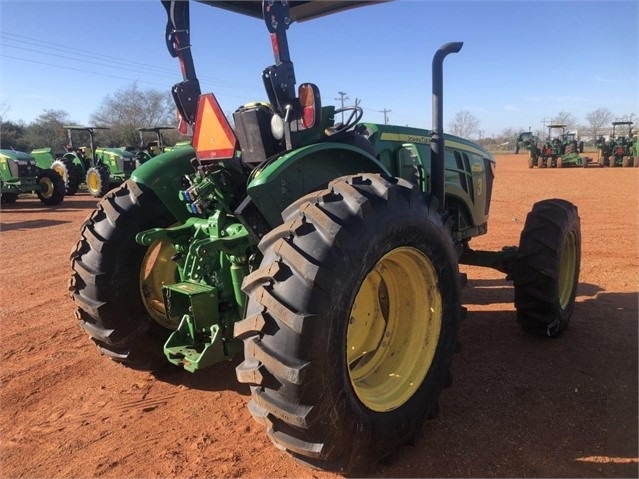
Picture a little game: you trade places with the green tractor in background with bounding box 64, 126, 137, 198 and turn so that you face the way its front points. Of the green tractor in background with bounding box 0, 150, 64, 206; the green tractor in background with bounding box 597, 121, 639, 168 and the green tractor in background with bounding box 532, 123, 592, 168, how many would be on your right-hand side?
1

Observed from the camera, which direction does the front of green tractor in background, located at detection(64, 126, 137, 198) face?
facing the viewer and to the right of the viewer

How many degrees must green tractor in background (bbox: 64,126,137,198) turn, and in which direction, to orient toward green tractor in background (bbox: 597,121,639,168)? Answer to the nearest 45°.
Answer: approximately 45° to its left

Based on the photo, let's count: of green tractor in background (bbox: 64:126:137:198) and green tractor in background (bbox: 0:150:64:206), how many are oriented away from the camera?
0

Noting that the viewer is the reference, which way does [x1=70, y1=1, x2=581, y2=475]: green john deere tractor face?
facing away from the viewer and to the right of the viewer

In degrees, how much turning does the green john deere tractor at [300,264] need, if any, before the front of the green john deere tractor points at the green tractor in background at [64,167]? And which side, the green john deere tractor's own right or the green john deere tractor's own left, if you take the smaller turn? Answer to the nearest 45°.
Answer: approximately 90° to the green john deere tractor's own left

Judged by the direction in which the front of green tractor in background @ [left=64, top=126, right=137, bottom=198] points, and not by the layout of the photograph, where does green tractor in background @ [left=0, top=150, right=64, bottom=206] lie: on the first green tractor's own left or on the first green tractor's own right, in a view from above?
on the first green tractor's own right

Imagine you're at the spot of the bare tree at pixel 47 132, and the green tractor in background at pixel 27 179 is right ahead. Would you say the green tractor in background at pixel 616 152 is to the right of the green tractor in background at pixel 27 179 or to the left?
left

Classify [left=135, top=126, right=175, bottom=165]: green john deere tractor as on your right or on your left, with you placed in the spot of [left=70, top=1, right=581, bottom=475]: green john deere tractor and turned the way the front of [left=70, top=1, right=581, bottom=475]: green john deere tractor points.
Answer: on your left

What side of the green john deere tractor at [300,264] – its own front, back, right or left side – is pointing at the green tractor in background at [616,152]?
front

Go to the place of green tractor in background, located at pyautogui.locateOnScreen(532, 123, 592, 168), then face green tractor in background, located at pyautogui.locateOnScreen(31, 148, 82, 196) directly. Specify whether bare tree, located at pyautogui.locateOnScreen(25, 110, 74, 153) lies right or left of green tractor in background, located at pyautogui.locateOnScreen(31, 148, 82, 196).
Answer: right

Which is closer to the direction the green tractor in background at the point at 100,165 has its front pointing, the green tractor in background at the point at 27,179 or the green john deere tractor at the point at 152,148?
the green john deere tractor
